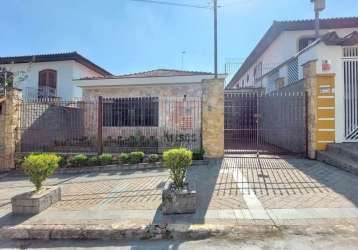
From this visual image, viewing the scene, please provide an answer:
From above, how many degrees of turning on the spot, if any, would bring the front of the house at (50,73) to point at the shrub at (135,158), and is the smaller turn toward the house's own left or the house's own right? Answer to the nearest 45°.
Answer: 0° — it already faces it

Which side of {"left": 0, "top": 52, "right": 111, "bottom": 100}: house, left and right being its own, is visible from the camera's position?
front

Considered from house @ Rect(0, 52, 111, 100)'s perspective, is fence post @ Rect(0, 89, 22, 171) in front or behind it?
in front

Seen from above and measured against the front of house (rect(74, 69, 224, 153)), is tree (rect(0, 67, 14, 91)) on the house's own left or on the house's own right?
on the house's own right

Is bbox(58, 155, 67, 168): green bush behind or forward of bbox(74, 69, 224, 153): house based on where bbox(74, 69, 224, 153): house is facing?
forward

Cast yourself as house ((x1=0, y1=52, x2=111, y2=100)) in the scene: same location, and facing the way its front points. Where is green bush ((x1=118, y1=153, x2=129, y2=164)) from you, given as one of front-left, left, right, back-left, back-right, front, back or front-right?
front

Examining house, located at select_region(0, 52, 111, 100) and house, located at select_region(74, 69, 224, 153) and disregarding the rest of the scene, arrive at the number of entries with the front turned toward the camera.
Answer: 2

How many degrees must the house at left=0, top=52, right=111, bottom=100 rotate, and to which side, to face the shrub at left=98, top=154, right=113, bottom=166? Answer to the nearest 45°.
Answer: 0° — it already faces it

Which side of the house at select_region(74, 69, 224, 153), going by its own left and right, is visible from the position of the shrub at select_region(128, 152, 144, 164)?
front

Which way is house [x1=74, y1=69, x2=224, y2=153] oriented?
toward the camera

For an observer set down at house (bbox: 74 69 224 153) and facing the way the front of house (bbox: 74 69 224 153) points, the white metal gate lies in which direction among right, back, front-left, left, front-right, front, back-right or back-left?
front-left

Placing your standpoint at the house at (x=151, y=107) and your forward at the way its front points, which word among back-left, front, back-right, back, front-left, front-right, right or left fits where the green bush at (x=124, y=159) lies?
front

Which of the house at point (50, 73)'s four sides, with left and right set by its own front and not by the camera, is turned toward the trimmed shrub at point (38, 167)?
front

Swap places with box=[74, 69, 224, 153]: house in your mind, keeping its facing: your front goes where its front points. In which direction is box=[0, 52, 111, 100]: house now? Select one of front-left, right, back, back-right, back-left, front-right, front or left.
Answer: back-right

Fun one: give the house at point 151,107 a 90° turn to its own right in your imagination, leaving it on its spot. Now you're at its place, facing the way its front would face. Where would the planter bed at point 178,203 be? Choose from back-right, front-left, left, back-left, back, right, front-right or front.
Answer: left
